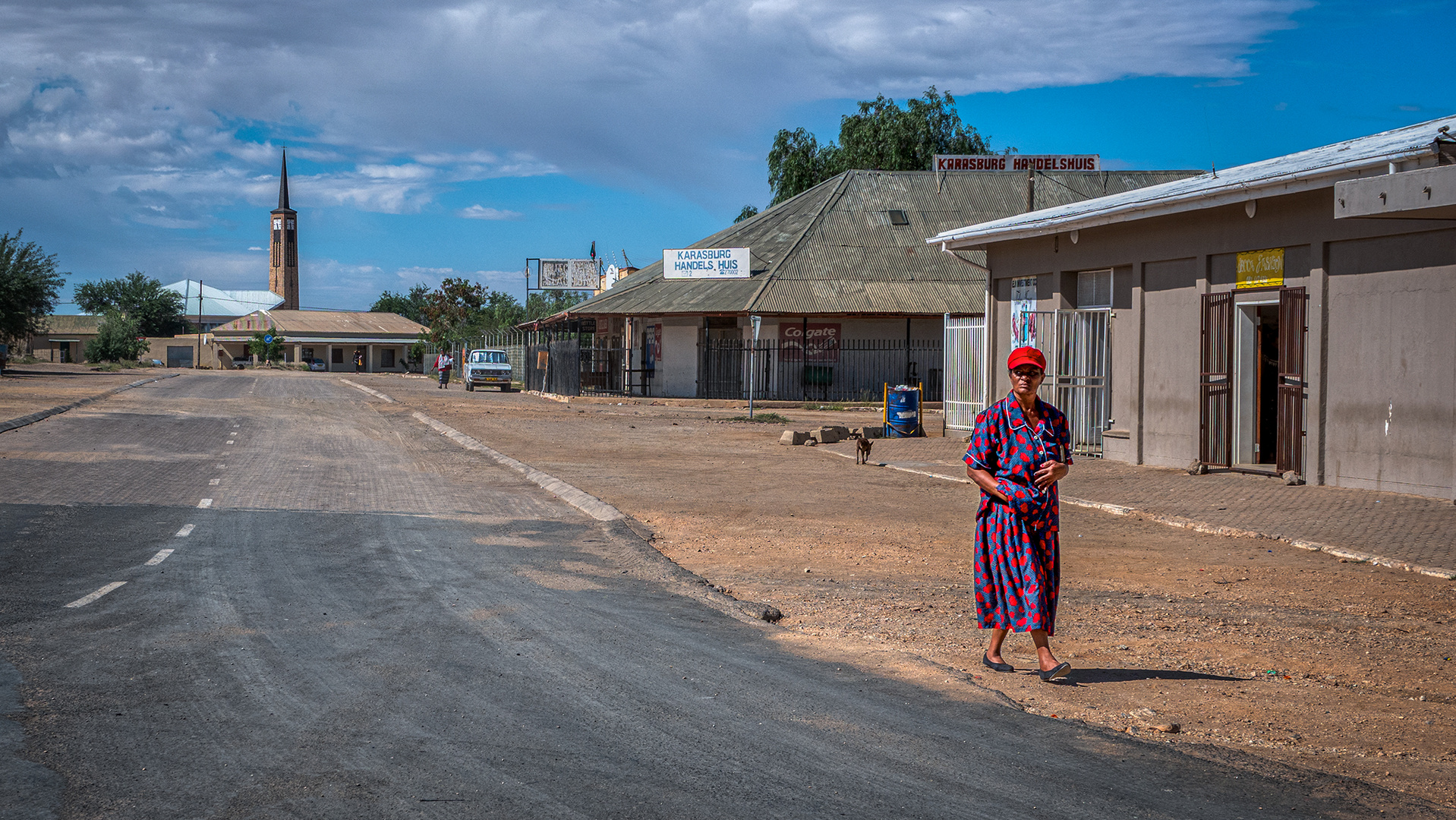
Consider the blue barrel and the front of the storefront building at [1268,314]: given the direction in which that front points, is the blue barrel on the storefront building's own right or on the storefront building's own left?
on the storefront building's own right

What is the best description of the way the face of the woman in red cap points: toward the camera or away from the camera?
toward the camera

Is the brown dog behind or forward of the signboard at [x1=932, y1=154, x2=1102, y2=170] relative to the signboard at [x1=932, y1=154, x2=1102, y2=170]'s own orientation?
forward

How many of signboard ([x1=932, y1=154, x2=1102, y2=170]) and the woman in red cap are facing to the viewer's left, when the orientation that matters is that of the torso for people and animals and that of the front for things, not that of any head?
0

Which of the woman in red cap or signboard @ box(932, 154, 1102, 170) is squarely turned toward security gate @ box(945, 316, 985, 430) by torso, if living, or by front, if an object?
the signboard

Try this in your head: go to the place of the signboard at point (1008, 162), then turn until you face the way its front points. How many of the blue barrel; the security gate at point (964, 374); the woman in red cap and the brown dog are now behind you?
0

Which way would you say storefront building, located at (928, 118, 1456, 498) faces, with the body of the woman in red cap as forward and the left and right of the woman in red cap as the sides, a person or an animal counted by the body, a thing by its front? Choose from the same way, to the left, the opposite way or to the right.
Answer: to the right

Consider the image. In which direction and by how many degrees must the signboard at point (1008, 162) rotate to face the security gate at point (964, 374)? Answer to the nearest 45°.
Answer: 0° — it already faces it

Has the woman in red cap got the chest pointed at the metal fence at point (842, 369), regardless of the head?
no

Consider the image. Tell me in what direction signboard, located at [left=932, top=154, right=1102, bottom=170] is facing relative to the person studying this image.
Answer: facing the viewer

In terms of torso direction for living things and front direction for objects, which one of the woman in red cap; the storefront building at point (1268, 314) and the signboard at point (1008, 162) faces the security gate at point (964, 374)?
the signboard

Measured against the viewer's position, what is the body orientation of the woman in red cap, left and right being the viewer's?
facing the viewer and to the right of the viewer

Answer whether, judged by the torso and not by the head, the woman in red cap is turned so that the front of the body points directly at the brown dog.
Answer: no

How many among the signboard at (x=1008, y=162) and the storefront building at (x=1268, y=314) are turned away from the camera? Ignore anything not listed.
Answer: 0

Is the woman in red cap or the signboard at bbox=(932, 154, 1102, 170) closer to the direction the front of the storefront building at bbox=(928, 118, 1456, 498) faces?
the woman in red cap

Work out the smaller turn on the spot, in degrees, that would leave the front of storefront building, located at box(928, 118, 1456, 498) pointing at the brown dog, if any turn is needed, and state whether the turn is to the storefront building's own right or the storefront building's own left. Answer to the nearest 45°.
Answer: approximately 45° to the storefront building's own right

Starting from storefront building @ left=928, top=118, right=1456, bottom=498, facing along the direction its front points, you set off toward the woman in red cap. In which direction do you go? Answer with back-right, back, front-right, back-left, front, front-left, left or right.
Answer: front-left

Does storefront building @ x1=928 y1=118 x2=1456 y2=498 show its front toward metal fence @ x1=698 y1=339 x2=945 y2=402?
no

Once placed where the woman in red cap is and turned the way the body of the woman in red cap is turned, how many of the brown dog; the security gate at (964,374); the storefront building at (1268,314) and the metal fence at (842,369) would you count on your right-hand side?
0
